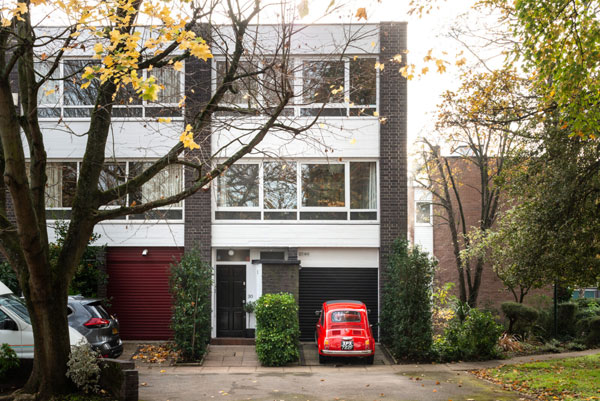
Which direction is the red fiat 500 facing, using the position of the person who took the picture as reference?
facing away from the viewer

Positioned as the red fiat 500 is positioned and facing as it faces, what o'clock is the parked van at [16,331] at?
The parked van is roughly at 8 o'clock from the red fiat 500.

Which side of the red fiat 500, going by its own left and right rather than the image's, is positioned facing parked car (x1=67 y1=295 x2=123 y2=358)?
left

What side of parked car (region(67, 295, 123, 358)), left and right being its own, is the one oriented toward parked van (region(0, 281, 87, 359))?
left

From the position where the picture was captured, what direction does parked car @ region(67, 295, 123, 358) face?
facing away from the viewer and to the left of the viewer

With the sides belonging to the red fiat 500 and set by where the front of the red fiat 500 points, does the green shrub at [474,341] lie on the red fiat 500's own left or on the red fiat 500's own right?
on the red fiat 500's own right

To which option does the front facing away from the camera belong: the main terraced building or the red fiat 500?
the red fiat 500

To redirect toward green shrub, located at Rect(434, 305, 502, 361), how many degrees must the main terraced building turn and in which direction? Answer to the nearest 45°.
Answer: approximately 45° to its left

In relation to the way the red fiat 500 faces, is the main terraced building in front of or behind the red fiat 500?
in front

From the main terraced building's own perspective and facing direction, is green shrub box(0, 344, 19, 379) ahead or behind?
ahead

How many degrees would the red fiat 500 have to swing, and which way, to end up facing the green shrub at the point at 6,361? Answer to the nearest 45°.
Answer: approximately 135° to its left

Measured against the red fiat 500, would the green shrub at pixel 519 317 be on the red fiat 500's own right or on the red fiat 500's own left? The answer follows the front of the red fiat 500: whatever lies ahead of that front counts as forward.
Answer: on the red fiat 500's own right
